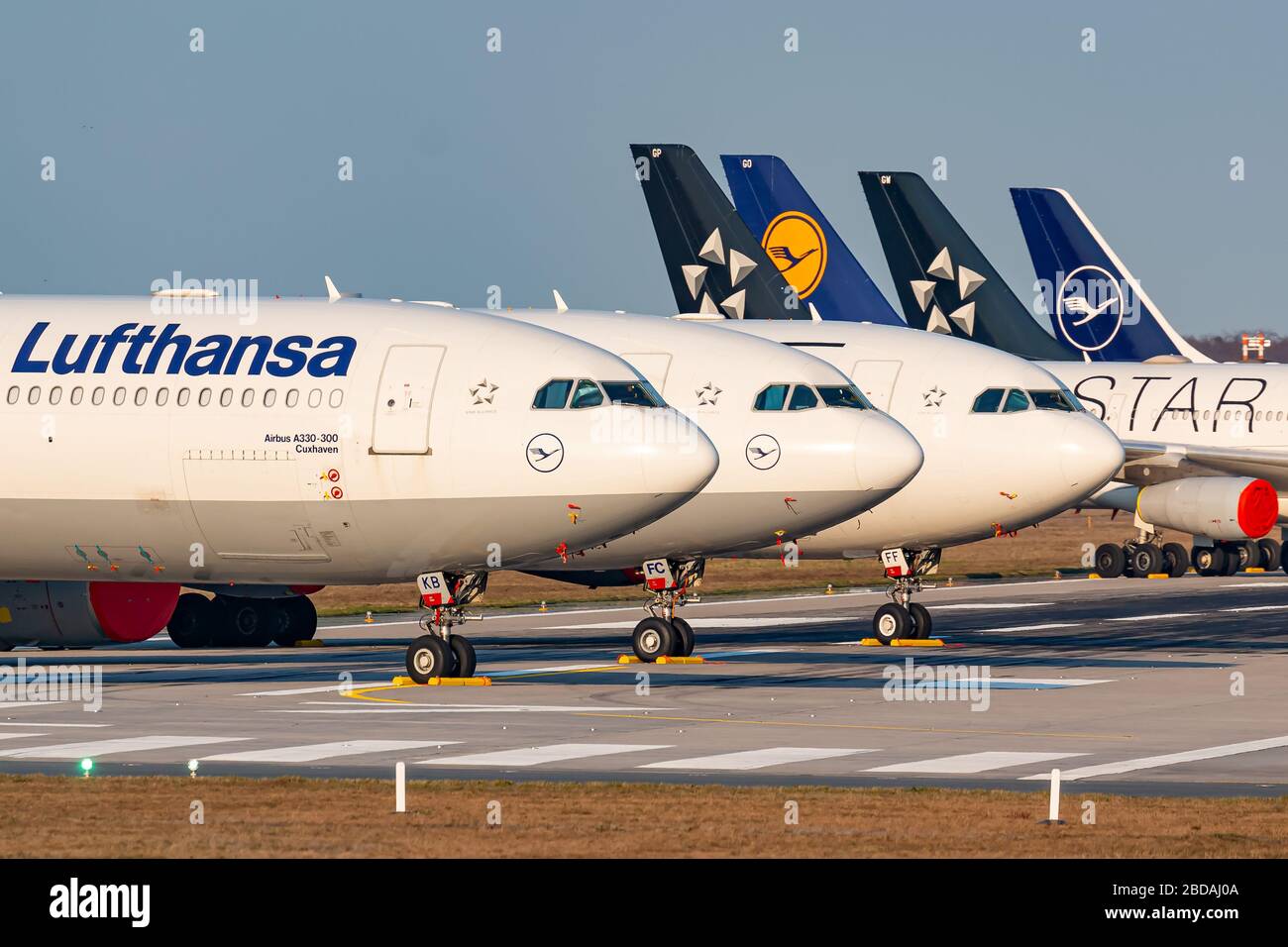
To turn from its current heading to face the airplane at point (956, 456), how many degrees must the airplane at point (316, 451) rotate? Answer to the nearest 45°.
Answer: approximately 45° to its left

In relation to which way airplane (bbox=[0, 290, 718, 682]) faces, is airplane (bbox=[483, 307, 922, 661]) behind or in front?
in front

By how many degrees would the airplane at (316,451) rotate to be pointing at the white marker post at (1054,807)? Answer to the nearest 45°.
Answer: approximately 45° to its right

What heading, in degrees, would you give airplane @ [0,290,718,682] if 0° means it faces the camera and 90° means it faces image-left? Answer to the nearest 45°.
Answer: approximately 270°

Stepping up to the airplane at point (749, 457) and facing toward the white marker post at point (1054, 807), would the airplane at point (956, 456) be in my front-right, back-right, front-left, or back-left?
back-left
